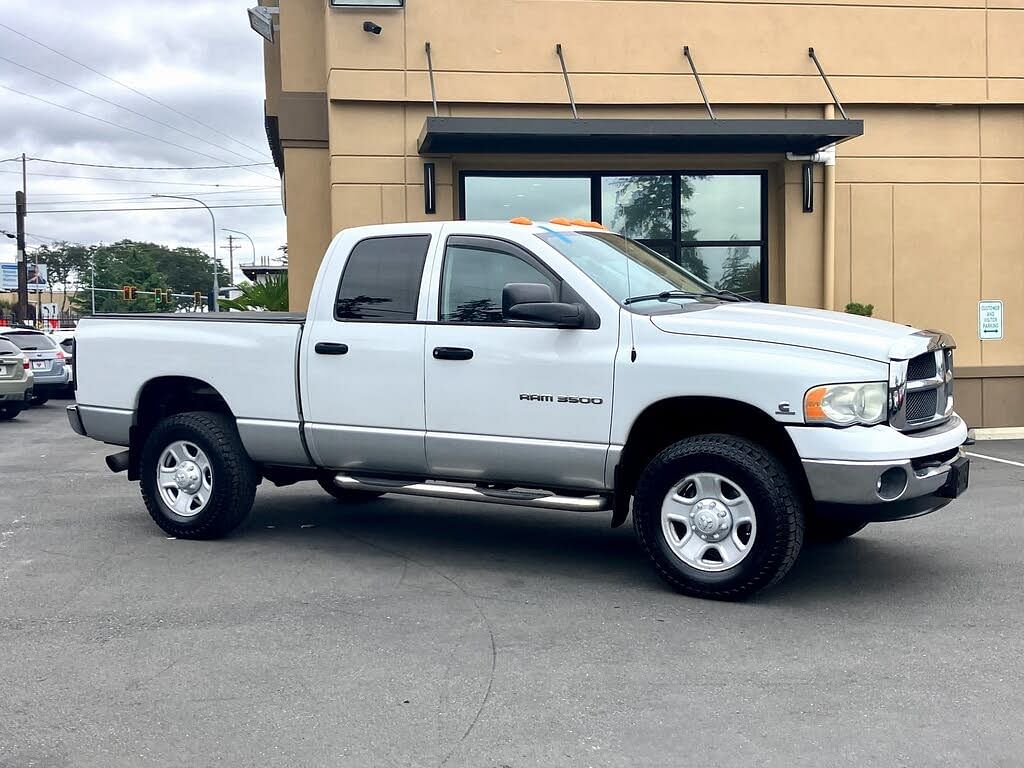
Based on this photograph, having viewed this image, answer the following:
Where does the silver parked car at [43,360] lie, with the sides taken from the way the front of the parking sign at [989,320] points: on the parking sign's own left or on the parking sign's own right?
on the parking sign's own right

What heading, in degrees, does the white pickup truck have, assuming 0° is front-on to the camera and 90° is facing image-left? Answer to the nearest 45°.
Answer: approximately 315°

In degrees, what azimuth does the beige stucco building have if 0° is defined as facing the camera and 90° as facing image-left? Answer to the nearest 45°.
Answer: approximately 0°

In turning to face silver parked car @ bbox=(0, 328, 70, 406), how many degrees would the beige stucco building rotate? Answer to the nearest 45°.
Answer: approximately 135° to its right

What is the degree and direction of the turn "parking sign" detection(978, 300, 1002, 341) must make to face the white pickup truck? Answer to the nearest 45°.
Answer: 0° — it already faces it

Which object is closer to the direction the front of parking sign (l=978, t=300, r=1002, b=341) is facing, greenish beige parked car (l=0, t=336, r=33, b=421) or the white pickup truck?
the white pickup truck

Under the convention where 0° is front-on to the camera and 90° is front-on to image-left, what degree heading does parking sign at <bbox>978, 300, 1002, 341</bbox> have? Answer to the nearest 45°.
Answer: approximately 0°
